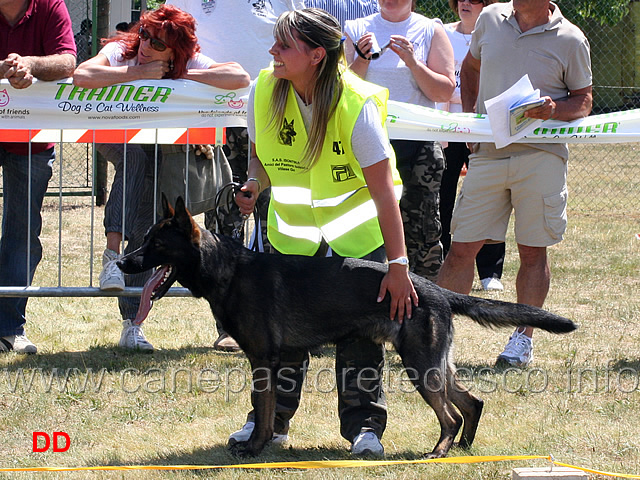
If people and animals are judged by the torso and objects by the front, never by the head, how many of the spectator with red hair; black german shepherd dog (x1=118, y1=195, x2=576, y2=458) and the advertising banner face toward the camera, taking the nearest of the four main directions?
2

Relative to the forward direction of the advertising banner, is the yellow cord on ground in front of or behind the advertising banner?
in front

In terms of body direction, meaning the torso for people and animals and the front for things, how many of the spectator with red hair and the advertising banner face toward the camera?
2

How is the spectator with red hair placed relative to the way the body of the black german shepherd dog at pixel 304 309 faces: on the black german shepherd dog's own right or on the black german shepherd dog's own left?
on the black german shepherd dog's own right

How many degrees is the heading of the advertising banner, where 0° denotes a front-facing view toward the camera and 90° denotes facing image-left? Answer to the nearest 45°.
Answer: approximately 0°

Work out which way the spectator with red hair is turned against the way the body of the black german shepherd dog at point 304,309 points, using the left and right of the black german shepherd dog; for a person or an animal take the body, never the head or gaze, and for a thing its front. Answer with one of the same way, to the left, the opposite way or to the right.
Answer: to the left

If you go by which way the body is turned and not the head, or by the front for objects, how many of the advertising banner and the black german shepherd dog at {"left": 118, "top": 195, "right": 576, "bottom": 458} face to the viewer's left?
1

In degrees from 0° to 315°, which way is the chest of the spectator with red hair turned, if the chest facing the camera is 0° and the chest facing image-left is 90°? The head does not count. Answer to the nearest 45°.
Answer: approximately 0°

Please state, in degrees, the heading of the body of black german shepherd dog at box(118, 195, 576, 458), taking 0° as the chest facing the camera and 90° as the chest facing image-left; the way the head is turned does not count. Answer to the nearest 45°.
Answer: approximately 90°

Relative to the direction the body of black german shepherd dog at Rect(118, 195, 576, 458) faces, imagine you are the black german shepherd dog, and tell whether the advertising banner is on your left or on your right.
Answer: on your right

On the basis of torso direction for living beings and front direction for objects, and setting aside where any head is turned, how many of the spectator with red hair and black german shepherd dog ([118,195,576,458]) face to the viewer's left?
1
